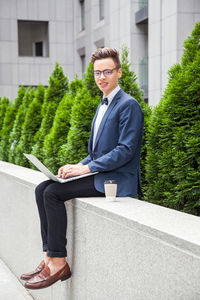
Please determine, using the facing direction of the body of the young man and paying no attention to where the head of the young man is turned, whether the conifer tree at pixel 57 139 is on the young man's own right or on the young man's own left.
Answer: on the young man's own right

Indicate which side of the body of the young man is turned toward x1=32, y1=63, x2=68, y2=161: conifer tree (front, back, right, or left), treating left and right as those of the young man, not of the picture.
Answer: right

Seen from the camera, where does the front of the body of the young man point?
to the viewer's left

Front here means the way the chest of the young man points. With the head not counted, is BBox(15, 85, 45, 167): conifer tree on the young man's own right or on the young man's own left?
on the young man's own right

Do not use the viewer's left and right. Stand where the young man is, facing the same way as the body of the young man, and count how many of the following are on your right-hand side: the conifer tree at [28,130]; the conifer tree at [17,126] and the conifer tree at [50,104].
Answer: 3

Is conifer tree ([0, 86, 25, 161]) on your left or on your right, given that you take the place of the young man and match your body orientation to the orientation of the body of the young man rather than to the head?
on your right
